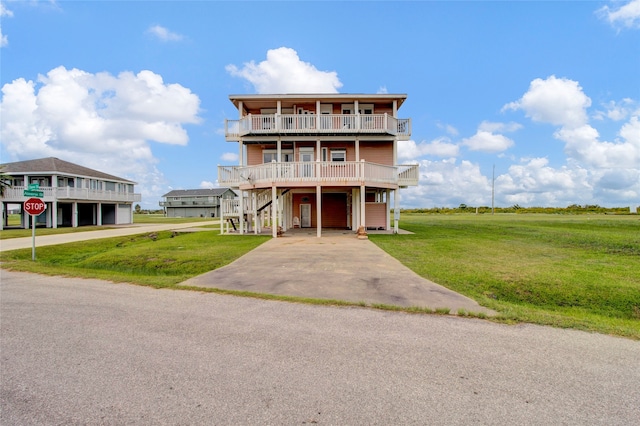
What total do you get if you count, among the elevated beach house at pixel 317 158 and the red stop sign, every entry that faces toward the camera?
2

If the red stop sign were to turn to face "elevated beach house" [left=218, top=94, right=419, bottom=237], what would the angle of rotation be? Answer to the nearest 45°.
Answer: approximately 90° to its left

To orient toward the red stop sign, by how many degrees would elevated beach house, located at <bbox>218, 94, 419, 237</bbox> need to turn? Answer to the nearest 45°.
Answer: approximately 45° to its right

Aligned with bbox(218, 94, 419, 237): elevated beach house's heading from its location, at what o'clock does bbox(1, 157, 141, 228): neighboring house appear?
The neighboring house is roughly at 4 o'clock from the elevated beach house.

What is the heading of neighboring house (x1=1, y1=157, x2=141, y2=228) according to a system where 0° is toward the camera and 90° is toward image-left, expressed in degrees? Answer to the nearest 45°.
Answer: approximately 315°

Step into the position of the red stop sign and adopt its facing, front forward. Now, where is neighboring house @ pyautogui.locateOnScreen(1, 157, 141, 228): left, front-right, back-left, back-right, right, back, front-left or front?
back

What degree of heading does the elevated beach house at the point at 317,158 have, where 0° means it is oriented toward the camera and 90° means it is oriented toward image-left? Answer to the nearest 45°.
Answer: approximately 0°

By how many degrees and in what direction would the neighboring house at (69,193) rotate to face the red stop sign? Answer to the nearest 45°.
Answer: approximately 45° to its right

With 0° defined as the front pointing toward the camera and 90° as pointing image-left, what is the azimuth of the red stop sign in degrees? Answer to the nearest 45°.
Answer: approximately 0°
